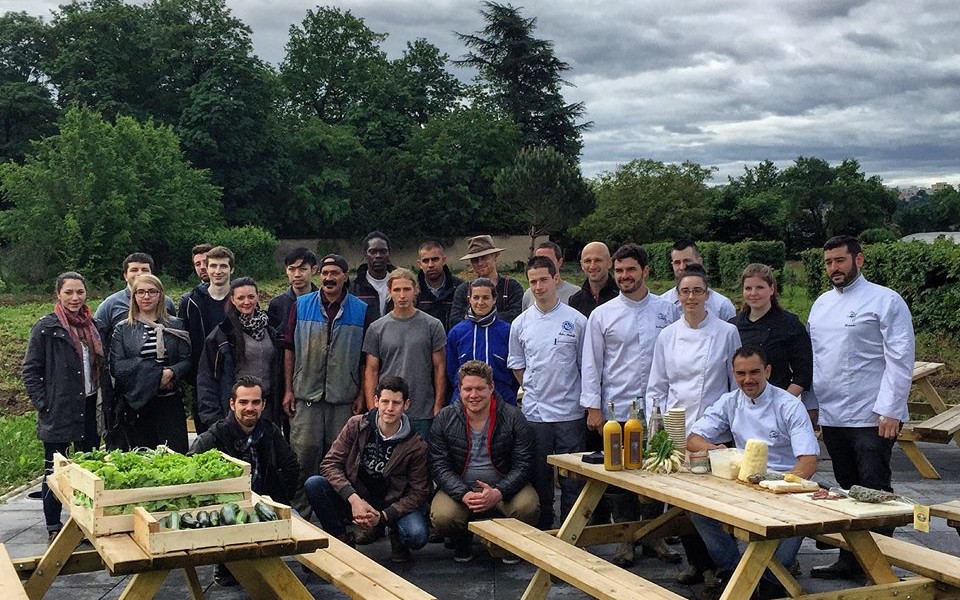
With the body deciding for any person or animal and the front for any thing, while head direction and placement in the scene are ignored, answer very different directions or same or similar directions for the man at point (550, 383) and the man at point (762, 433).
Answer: same or similar directions

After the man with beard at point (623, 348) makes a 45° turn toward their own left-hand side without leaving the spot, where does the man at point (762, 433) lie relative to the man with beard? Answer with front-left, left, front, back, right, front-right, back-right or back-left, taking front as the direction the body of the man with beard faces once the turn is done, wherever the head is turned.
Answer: front

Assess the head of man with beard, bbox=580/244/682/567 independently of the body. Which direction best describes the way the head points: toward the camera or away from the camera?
toward the camera

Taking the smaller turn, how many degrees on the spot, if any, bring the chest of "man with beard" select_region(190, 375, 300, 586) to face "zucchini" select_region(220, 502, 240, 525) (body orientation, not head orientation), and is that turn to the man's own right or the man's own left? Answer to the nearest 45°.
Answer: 0° — they already face it

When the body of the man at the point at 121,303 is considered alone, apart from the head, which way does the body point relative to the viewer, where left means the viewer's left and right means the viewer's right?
facing the viewer

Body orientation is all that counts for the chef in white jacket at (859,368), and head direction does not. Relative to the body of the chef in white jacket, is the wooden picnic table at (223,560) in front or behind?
in front

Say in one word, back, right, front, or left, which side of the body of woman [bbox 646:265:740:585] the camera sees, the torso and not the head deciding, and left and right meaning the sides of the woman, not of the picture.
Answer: front

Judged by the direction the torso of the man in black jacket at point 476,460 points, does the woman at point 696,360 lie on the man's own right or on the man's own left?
on the man's own left

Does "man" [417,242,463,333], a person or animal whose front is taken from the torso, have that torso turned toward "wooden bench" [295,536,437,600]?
yes

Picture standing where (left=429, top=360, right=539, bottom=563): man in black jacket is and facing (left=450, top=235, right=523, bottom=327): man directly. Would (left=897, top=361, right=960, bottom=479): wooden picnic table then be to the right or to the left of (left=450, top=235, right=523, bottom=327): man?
right

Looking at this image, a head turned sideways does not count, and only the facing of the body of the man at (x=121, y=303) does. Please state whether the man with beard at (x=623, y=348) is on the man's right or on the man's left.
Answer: on the man's left

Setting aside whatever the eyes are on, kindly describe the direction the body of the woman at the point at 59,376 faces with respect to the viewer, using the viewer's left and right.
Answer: facing the viewer and to the right of the viewer
